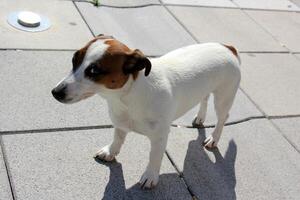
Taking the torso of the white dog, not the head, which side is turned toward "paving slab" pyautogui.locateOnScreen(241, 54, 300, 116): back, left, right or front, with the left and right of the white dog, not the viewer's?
back

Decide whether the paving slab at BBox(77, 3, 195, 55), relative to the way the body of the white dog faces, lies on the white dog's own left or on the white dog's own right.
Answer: on the white dog's own right

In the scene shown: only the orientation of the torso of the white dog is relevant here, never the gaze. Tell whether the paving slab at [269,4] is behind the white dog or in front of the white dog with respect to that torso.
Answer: behind

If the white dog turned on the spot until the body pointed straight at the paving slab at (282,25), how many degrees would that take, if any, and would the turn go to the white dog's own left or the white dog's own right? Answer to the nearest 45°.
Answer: approximately 180°

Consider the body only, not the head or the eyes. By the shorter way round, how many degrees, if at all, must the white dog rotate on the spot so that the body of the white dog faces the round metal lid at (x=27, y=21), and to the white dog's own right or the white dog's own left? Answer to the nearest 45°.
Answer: approximately 90° to the white dog's own right

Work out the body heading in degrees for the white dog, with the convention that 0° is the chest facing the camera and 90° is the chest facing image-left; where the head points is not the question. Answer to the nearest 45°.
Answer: approximately 45°

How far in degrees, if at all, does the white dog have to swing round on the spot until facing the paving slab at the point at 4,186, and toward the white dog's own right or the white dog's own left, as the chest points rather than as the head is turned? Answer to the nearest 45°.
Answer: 0° — it already faces it

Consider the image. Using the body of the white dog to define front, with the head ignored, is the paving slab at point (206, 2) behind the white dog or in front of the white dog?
behind

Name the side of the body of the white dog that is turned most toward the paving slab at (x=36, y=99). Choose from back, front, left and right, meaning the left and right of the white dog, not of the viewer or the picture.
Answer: right

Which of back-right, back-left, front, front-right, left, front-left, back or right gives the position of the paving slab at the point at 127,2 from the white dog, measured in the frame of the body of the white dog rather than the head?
back-right
